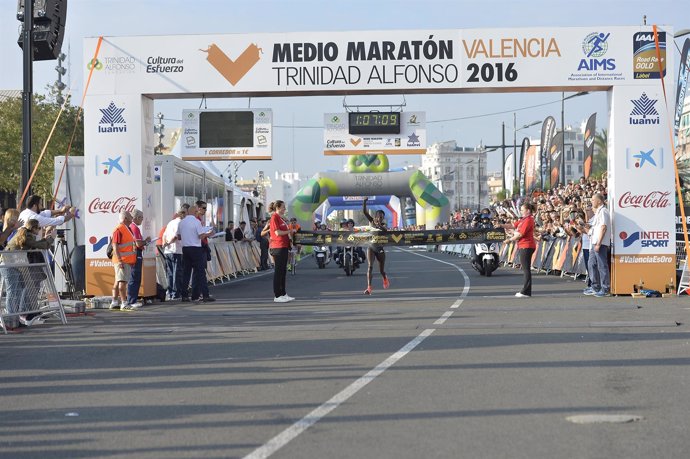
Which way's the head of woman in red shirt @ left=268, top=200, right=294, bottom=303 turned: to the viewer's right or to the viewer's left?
to the viewer's right

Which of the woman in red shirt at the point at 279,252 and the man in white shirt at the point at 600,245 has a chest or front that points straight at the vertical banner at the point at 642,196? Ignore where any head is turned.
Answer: the woman in red shirt

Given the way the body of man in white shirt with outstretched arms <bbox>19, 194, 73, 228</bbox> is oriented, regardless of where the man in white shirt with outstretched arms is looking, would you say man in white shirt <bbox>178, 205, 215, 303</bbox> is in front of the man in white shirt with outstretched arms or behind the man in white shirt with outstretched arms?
in front

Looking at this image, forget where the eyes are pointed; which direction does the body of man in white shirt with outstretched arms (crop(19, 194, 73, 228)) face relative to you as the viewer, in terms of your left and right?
facing to the right of the viewer

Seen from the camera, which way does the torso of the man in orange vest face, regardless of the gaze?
to the viewer's right

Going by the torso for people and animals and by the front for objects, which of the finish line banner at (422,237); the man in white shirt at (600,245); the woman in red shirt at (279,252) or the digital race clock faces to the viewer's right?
the woman in red shirt

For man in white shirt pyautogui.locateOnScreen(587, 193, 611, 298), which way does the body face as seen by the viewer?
to the viewer's left

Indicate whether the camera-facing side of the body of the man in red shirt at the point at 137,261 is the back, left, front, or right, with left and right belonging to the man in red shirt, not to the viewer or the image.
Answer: right

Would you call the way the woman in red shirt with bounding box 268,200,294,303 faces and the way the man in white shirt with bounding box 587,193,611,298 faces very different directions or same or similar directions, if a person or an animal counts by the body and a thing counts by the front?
very different directions

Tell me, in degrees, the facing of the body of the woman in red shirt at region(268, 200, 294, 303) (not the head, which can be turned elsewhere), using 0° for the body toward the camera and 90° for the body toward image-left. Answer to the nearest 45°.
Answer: approximately 270°
